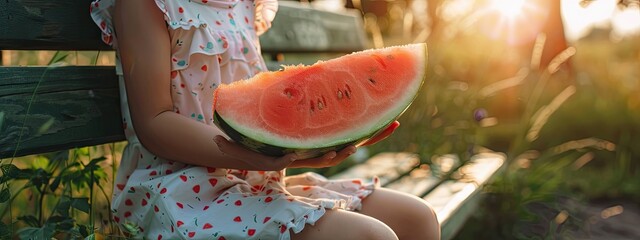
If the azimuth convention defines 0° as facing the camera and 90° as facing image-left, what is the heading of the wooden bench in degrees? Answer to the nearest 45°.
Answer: approximately 315°

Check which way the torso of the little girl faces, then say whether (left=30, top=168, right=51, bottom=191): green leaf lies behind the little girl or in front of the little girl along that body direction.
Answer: behind

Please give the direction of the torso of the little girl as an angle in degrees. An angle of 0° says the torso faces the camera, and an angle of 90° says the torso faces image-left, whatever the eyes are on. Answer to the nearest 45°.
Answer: approximately 315°

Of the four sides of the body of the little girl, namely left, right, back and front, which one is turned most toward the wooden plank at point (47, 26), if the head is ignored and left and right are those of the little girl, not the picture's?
back

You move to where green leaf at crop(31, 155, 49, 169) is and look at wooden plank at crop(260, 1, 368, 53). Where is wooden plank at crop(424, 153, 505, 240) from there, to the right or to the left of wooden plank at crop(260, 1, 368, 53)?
right

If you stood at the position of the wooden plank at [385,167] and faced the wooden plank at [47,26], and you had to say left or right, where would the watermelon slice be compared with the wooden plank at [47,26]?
left
